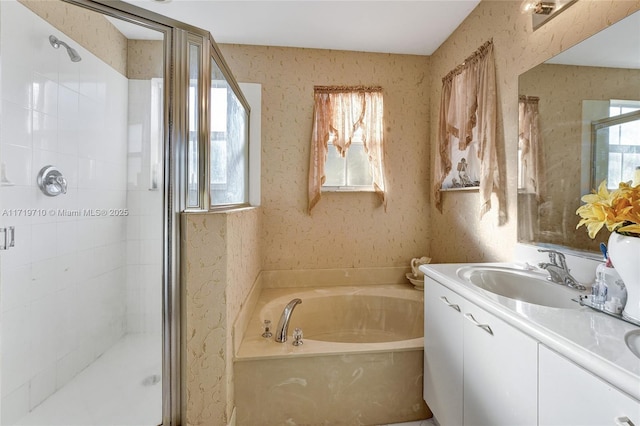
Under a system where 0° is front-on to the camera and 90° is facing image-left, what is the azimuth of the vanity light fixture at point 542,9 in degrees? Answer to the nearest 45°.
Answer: approximately 45°

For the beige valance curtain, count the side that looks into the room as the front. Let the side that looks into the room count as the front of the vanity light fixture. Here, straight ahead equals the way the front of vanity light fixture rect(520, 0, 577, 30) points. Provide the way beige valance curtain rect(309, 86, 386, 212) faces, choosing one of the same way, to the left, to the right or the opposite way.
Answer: to the left

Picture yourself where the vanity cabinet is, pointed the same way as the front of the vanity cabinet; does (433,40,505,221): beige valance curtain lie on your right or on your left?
on your right

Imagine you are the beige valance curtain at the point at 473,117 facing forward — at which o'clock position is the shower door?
The shower door is roughly at 12 o'clock from the beige valance curtain.

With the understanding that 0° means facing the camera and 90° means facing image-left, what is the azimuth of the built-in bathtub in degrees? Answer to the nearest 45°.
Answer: approximately 0°

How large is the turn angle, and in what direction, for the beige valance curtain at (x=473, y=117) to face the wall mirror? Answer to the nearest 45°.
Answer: approximately 90° to its left

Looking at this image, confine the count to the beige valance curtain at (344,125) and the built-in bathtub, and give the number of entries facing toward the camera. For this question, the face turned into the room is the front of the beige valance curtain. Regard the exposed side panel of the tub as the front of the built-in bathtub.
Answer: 2

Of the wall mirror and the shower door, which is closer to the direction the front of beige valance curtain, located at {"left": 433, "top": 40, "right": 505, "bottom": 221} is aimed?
the shower door

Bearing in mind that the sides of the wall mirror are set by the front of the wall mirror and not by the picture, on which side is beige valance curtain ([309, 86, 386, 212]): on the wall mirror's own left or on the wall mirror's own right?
on the wall mirror's own right
